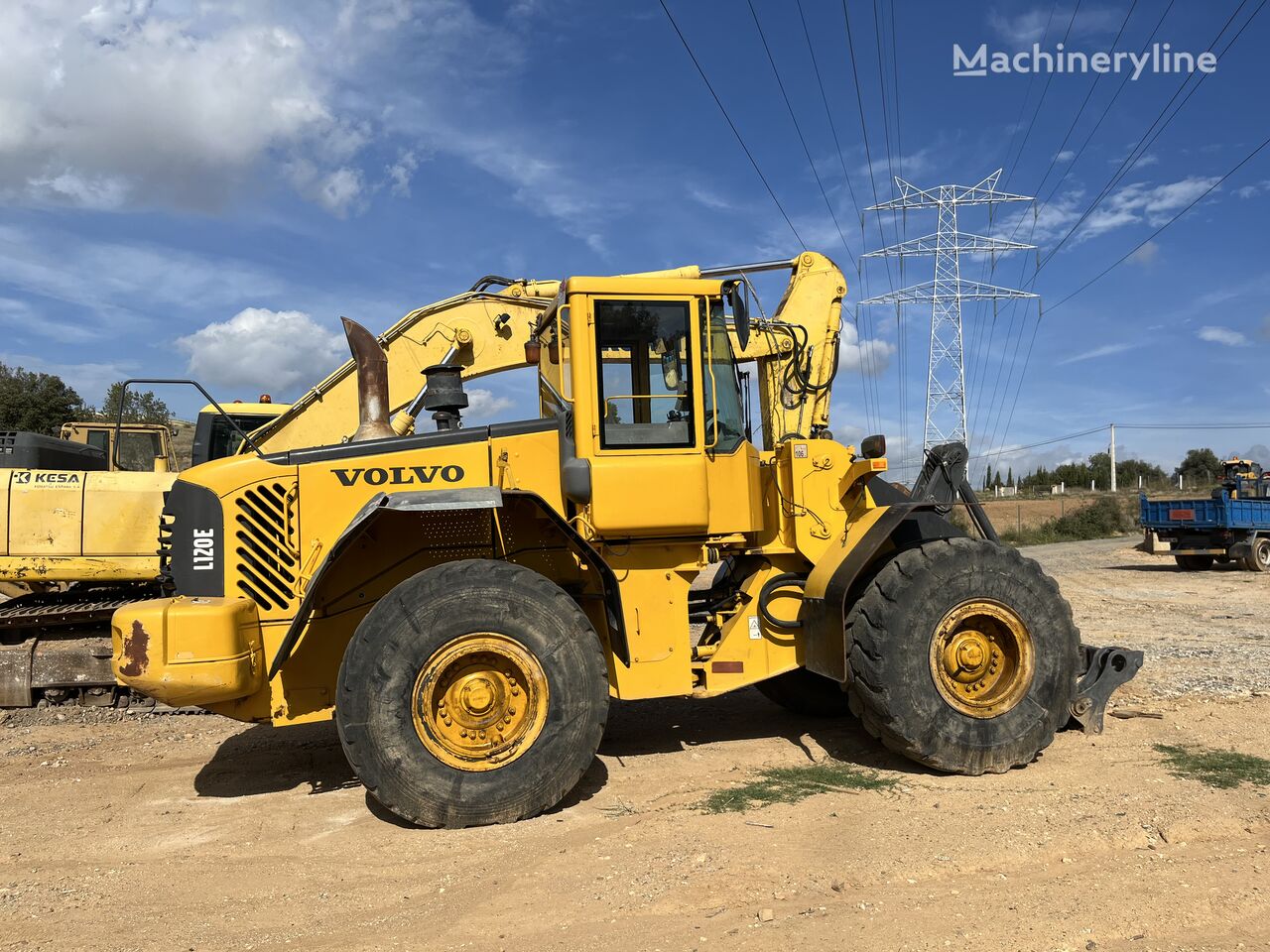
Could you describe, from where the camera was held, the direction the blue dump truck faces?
facing away from the viewer and to the right of the viewer

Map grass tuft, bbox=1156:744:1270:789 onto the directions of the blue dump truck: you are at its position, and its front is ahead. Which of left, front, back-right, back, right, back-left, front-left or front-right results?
back-right

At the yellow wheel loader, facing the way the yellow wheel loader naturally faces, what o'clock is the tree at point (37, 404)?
The tree is roughly at 8 o'clock from the yellow wheel loader.

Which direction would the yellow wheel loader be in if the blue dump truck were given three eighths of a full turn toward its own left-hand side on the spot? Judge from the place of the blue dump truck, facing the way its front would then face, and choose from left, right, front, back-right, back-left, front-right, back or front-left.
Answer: left

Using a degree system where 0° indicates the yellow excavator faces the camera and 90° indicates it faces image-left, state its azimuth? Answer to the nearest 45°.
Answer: approximately 270°

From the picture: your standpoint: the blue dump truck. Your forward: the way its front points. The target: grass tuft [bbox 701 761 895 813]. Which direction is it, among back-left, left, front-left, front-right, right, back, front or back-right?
back-right

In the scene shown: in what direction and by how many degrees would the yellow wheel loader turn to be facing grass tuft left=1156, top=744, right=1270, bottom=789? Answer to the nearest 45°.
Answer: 0° — it already faces it

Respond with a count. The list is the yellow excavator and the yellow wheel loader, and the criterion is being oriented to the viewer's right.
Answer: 2

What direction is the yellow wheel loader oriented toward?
to the viewer's right

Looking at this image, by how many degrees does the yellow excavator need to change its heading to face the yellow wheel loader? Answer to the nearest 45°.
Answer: approximately 45° to its right

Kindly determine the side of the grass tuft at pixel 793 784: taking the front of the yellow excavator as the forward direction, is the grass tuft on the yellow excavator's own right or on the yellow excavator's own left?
on the yellow excavator's own right
